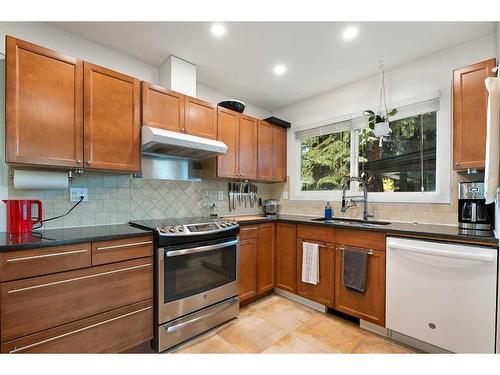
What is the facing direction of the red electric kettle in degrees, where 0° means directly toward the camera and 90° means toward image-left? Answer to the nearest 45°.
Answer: approximately 90°

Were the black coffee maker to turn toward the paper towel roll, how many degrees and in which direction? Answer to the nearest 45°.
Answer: approximately 45° to its right

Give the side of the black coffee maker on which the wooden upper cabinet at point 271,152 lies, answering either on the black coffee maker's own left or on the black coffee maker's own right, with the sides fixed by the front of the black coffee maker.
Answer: on the black coffee maker's own right

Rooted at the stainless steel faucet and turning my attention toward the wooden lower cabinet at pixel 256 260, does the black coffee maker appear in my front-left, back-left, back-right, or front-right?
back-left

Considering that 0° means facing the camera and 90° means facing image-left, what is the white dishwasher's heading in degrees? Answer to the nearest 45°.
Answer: approximately 45°

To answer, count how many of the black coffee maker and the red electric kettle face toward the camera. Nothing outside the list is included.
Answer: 1

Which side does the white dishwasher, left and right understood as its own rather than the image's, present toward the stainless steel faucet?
right

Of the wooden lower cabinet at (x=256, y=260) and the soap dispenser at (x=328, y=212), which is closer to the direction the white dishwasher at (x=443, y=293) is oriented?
the wooden lower cabinet

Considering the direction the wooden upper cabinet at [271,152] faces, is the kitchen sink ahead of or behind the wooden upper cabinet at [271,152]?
ahead

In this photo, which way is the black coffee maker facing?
toward the camera

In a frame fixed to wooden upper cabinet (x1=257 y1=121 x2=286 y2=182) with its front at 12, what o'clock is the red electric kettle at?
The red electric kettle is roughly at 3 o'clock from the wooden upper cabinet.
